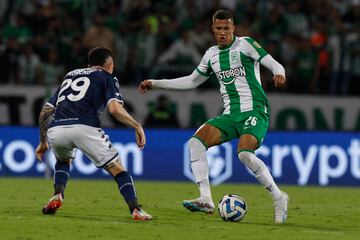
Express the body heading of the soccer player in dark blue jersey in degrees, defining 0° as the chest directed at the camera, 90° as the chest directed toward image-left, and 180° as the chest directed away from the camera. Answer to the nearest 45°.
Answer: approximately 225°

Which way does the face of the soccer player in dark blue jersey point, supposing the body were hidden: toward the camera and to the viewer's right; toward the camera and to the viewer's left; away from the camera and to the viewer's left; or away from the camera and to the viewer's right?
away from the camera and to the viewer's right

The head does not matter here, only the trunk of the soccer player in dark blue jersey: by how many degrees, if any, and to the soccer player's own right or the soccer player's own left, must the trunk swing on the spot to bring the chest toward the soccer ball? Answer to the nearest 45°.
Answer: approximately 45° to the soccer player's own right
